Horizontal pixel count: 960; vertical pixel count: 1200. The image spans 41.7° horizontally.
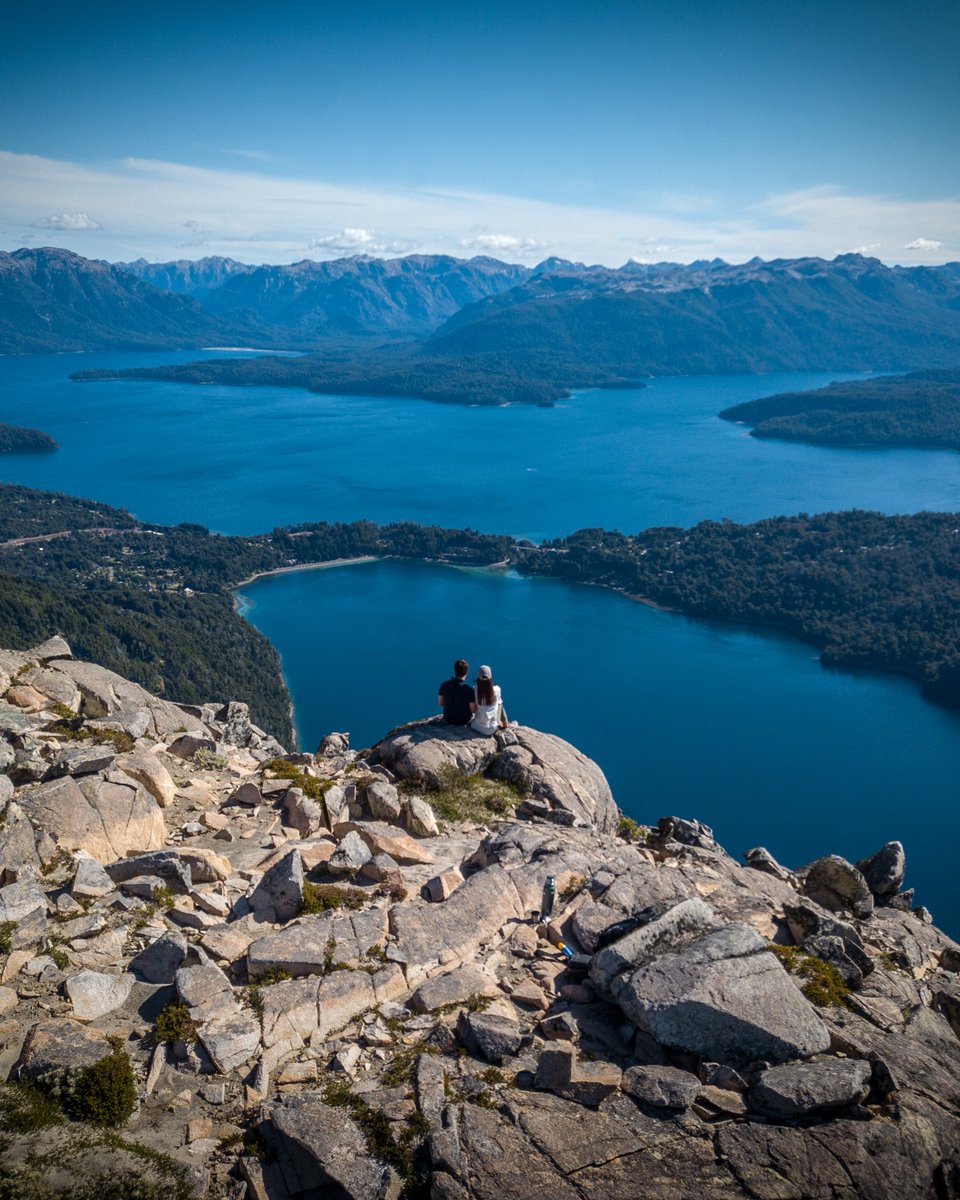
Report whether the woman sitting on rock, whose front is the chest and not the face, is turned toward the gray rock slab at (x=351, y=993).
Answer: no

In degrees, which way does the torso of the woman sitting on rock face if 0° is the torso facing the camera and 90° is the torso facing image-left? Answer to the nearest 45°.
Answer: approximately 180°

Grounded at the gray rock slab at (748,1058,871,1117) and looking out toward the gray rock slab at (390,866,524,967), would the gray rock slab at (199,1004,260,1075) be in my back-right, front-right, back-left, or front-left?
front-left

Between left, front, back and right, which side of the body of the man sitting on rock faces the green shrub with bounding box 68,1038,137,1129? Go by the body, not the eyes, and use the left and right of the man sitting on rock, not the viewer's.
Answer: back

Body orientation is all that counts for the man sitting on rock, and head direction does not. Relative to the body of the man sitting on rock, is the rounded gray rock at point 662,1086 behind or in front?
behind

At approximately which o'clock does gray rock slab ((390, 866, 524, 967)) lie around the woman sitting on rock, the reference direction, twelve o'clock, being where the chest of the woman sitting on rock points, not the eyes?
The gray rock slab is roughly at 6 o'clock from the woman sitting on rock.

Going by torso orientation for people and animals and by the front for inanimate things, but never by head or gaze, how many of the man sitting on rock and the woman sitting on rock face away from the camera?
2

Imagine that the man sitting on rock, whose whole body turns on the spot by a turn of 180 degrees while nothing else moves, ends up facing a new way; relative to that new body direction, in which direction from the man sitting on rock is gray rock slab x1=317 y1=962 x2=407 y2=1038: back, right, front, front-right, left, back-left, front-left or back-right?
front

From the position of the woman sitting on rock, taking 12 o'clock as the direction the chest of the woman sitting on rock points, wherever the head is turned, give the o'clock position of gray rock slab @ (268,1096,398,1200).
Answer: The gray rock slab is roughly at 6 o'clock from the woman sitting on rock.

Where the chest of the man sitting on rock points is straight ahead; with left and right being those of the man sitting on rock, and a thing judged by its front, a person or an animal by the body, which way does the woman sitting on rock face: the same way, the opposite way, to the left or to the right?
the same way

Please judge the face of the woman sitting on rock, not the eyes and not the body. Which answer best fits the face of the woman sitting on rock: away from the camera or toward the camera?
away from the camera

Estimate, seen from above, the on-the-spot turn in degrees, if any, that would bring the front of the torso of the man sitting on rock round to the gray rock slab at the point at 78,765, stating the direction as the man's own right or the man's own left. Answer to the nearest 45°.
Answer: approximately 135° to the man's own left

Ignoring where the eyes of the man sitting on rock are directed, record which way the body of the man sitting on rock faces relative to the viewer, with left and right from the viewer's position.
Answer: facing away from the viewer

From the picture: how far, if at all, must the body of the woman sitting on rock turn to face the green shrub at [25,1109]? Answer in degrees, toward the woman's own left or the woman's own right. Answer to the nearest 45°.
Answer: approximately 180°

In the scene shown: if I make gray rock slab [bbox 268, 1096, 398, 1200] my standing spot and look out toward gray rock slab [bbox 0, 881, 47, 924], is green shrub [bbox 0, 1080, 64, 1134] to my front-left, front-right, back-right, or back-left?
front-left

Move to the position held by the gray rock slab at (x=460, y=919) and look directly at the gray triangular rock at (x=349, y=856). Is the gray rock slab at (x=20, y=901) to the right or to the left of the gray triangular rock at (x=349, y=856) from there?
left

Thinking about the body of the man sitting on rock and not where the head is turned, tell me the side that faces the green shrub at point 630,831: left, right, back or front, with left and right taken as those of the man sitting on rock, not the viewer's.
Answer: right

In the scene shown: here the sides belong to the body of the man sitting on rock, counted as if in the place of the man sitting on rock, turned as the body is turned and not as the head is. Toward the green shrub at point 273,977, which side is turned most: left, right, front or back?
back
